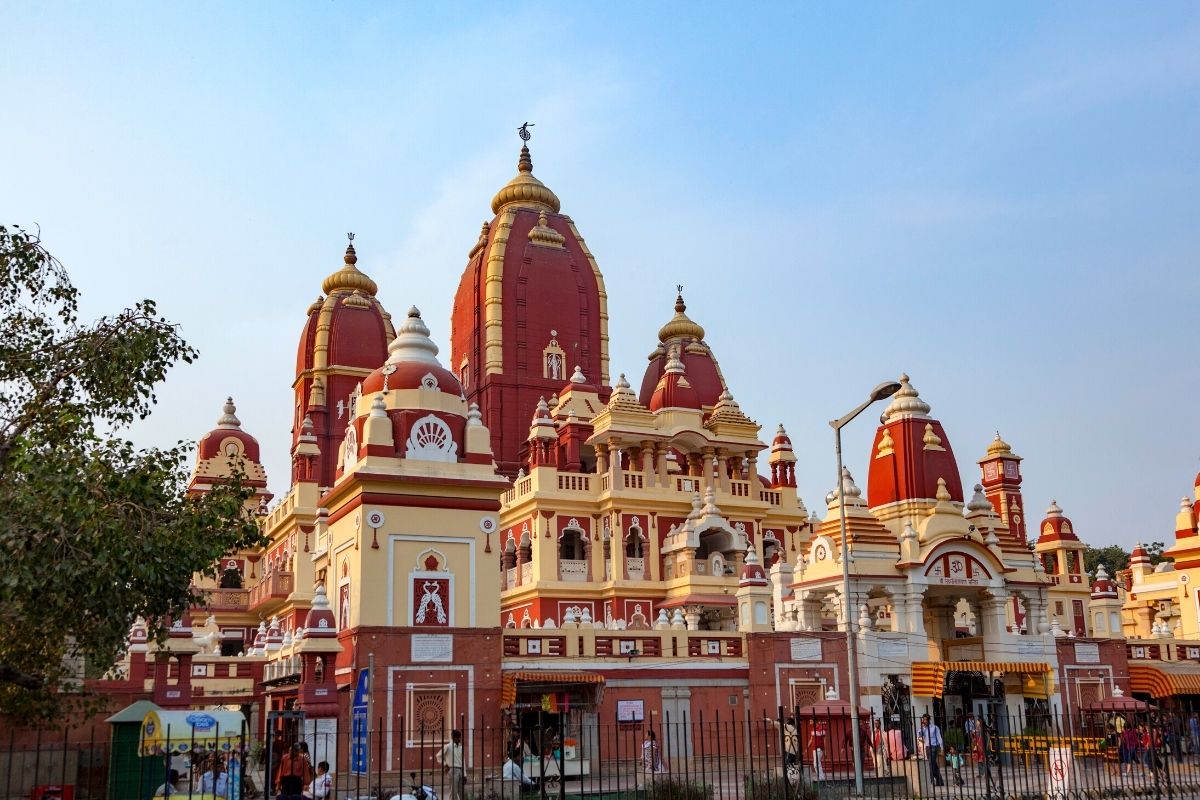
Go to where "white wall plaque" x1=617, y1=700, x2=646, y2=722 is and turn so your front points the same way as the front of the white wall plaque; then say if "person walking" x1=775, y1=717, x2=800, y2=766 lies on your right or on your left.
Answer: on your left

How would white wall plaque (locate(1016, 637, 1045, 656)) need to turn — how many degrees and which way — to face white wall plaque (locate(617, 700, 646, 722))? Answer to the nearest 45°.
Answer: approximately 45° to its right

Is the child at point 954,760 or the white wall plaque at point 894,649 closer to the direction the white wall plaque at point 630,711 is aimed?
the child

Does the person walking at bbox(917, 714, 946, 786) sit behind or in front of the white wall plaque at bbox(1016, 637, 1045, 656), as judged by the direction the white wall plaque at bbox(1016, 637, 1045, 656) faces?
in front

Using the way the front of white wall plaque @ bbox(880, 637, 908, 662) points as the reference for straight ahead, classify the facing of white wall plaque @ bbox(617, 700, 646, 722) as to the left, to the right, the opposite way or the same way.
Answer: the same way

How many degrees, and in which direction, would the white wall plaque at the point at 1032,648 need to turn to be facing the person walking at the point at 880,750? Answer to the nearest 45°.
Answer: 0° — it already faces them

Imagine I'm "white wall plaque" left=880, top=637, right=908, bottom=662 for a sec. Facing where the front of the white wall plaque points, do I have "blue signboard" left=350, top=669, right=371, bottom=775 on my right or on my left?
on my right

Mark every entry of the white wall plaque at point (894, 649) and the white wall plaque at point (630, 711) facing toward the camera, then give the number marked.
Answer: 2

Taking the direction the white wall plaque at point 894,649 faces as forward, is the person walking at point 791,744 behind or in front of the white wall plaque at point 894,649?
in front

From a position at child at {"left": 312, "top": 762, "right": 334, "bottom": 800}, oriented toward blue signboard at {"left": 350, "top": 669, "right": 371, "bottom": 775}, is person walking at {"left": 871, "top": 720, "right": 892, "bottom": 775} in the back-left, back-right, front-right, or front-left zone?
front-right

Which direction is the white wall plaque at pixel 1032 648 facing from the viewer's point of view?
toward the camera

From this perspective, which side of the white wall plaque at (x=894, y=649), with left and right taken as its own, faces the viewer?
front

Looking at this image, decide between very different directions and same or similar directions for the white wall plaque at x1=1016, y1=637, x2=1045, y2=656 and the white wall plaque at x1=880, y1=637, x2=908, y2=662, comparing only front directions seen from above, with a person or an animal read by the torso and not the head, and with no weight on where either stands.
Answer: same or similar directions

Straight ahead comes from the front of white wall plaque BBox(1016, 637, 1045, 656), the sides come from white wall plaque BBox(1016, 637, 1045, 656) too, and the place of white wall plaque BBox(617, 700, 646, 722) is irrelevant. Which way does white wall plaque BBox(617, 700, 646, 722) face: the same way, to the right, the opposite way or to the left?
the same way

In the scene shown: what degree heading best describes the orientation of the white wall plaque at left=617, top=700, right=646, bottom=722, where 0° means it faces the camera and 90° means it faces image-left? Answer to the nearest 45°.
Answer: approximately 0°
